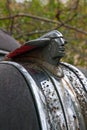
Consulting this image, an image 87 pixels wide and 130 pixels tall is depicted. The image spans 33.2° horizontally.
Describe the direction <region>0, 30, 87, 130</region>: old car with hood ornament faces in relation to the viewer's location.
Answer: facing the viewer and to the right of the viewer
